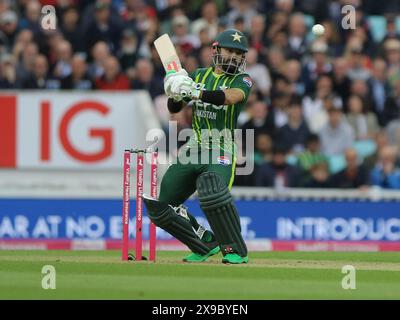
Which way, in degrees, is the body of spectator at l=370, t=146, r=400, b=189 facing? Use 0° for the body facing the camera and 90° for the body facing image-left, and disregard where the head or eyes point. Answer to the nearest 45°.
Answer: approximately 0°

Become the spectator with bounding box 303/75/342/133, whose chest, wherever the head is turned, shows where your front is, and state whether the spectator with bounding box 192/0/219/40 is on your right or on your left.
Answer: on your right

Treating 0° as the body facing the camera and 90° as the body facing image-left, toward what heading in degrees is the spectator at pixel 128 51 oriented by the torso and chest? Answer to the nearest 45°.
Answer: approximately 0°

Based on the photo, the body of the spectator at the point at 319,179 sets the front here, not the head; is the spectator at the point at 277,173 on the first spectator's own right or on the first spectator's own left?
on the first spectator's own right

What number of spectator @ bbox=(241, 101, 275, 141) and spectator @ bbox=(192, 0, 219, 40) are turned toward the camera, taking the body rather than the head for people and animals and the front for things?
2

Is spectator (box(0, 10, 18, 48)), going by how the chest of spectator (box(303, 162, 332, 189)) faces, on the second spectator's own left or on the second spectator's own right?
on the second spectator's own right

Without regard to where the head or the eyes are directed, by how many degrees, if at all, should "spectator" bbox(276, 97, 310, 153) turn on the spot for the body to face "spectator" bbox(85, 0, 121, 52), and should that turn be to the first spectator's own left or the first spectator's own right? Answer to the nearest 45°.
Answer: approximately 90° to the first spectator's own right
